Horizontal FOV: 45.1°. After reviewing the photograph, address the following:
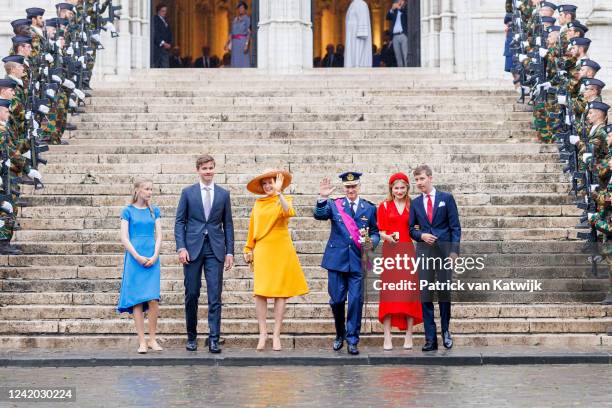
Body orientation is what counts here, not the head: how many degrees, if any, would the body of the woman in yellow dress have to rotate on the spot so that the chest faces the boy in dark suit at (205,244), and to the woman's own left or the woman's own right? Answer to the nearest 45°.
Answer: approximately 90° to the woman's own right

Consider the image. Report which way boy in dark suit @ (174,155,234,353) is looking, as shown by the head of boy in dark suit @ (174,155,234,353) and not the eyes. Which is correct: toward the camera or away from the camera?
toward the camera

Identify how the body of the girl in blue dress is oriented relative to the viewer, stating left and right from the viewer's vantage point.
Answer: facing the viewer and to the right of the viewer

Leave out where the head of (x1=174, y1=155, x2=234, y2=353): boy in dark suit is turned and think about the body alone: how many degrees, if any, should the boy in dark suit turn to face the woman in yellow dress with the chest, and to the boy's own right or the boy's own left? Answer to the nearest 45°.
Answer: approximately 90° to the boy's own left

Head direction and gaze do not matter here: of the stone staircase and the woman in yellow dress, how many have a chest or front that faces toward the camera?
2

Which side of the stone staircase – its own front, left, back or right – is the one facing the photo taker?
front

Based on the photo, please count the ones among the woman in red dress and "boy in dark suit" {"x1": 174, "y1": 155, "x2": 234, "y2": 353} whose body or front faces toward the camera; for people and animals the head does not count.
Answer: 2

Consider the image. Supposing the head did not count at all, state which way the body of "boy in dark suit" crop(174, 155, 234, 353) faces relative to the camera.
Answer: toward the camera

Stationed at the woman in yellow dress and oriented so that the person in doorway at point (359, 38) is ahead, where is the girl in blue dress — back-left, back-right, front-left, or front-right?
back-left
